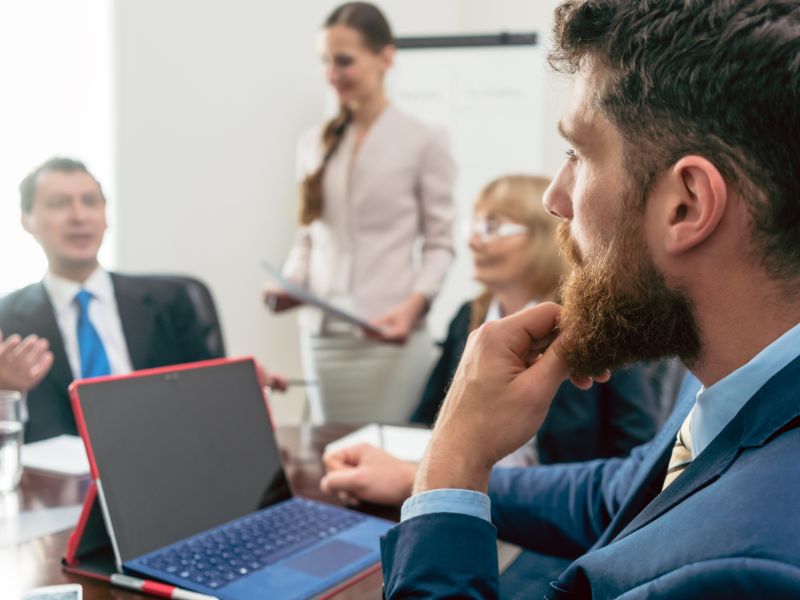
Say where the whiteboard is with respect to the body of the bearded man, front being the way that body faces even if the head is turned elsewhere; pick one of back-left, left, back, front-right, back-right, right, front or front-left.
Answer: right

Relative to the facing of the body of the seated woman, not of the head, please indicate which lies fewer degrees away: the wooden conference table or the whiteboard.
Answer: the wooden conference table

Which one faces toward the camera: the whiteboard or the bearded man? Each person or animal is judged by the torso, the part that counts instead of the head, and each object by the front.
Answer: the whiteboard

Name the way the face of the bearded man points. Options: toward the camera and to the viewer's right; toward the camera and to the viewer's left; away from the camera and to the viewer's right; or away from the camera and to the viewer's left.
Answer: away from the camera and to the viewer's left

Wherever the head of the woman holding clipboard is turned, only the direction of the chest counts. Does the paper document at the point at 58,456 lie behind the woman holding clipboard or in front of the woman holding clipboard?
in front

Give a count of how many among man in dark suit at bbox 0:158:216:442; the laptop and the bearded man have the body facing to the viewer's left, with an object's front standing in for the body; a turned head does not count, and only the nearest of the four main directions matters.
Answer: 1

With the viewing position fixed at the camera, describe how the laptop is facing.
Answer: facing the viewer and to the right of the viewer

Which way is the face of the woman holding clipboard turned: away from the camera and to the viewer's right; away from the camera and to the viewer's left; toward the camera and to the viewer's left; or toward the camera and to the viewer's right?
toward the camera and to the viewer's left

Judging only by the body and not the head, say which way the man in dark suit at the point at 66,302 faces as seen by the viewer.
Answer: toward the camera

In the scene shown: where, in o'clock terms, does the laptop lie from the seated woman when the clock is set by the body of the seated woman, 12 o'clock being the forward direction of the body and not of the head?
The laptop is roughly at 11 o'clock from the seated woman.

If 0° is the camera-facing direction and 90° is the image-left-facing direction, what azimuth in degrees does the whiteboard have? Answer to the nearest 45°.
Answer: approximately 0°

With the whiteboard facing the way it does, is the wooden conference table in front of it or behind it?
in front

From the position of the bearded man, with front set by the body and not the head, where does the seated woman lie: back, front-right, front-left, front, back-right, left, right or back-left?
right

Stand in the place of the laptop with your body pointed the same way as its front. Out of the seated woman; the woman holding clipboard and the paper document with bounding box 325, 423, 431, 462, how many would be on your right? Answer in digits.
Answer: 0

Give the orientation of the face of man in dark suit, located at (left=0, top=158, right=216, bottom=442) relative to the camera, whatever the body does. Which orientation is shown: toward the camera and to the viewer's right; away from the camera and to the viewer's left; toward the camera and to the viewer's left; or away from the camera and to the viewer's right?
toward the camera and to the viewer's right

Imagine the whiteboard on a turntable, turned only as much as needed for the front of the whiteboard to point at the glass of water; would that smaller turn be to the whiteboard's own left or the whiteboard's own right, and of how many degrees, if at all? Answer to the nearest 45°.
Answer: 0° — it already faces it

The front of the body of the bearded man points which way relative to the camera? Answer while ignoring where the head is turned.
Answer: to the viewer's left

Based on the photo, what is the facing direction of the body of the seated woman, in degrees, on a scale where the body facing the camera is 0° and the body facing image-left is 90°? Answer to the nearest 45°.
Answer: approximately 45°

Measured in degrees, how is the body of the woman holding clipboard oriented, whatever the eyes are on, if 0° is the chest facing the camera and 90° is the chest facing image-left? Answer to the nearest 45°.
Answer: approximately 45°
